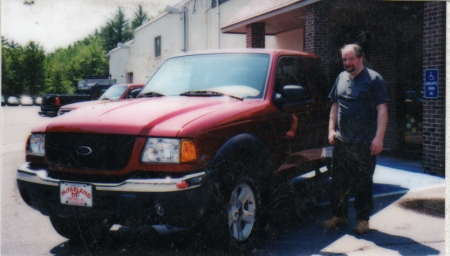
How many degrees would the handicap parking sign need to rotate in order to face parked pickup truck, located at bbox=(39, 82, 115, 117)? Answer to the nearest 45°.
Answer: approximately 90° to its right

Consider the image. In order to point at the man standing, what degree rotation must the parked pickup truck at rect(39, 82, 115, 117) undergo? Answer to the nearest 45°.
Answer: approximately 135° to its right

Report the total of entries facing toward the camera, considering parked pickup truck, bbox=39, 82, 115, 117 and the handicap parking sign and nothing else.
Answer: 1

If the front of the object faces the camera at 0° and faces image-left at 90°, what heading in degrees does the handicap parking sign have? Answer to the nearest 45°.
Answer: approximately 0°

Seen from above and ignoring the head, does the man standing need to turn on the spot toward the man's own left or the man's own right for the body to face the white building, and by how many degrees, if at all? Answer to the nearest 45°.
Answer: approximately 90° to the man's own right

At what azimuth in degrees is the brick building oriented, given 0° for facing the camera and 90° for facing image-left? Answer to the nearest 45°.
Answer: approximately 45°
